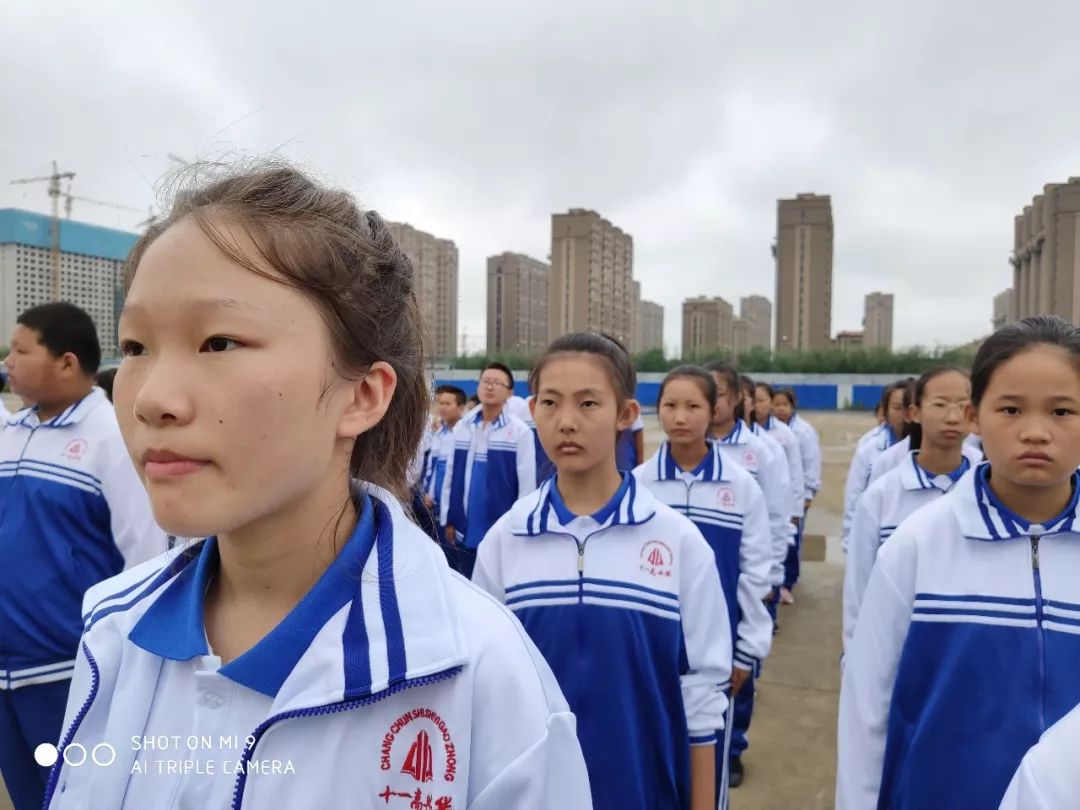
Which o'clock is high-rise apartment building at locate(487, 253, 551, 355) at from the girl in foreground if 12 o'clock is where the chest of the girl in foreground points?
The high-rise apartment building is roughly at 5 o'clock from the girl in foreground.

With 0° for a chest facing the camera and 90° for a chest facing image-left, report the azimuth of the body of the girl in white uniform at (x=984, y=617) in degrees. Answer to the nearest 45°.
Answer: approximately 0°

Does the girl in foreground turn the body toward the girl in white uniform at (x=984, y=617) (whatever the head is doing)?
no

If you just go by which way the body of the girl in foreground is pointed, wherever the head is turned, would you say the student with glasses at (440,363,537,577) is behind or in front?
behind

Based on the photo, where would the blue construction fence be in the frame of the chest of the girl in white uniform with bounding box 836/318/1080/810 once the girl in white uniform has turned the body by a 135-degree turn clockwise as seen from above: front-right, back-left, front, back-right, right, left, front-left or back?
front-right

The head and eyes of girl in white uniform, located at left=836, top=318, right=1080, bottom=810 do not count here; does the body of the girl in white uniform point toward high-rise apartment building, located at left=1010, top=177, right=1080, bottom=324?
no

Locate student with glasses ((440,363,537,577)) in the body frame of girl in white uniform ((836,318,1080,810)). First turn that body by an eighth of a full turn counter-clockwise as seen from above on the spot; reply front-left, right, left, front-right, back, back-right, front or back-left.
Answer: back

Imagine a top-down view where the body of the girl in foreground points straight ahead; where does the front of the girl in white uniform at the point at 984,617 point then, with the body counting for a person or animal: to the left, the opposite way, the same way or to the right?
the same way

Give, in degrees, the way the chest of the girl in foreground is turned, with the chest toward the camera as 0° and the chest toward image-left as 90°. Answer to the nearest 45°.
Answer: approximately 45°

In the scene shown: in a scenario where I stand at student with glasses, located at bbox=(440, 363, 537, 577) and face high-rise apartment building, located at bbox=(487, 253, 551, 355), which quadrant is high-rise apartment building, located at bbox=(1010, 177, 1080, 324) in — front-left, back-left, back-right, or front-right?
front-right

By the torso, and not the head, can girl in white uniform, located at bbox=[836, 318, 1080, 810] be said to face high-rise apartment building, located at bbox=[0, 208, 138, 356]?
no

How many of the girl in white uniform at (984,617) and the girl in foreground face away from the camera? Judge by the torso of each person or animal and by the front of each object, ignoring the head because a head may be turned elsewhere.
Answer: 0

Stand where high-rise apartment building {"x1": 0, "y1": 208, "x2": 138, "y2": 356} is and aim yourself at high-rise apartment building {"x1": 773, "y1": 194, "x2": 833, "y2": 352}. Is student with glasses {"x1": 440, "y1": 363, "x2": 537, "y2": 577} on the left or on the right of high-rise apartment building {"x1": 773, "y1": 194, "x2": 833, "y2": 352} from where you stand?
right

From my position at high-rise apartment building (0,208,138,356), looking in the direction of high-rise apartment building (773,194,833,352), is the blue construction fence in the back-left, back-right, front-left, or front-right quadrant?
front-right

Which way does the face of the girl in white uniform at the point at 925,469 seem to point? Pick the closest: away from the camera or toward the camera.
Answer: toward the camera

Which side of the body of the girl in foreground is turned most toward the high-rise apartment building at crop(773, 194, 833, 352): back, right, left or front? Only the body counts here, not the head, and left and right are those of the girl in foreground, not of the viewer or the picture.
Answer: back

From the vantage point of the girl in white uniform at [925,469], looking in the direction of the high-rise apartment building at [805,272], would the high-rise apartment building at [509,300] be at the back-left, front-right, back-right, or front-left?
front-left

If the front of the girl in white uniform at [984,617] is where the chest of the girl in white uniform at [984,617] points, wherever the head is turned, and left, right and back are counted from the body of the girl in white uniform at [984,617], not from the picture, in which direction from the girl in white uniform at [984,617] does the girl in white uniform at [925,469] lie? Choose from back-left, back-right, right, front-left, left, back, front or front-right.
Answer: back

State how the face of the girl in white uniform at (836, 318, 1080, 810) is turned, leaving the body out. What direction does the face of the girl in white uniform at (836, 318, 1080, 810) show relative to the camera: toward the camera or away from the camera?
toward the camera
